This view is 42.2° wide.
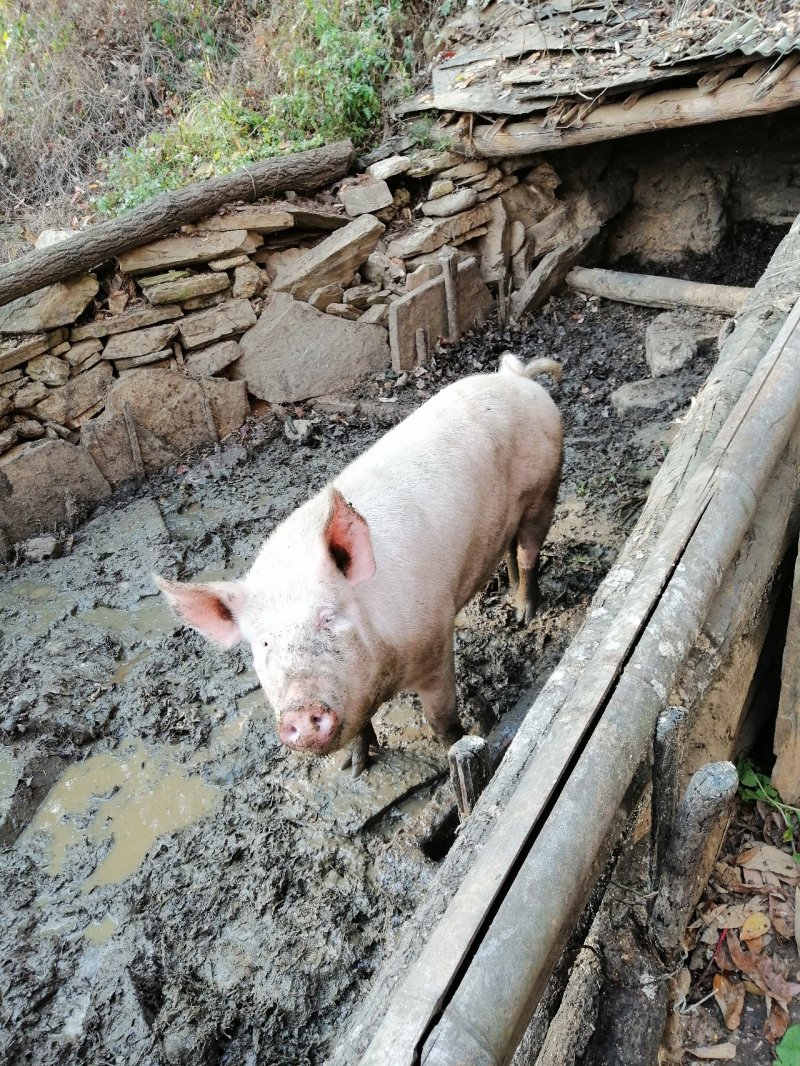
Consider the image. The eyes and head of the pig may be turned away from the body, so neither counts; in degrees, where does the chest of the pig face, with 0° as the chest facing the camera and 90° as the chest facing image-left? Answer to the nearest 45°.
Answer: approximately 45°

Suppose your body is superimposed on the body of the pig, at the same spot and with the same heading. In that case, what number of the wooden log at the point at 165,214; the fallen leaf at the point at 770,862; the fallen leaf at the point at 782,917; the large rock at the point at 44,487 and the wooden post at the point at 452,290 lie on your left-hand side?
2

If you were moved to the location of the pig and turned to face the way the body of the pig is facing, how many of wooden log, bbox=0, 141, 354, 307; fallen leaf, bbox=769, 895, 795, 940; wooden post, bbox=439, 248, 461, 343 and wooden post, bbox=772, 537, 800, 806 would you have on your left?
2

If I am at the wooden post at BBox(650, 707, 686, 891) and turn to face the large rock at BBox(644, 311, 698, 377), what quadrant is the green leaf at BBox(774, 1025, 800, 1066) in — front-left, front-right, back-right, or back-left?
back-right

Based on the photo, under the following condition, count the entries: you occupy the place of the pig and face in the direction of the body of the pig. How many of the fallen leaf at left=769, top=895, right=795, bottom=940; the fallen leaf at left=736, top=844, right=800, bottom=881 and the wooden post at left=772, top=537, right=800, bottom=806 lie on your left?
3

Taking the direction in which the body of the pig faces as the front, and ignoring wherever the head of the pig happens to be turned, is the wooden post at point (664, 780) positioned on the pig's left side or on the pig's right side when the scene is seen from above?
on the pig's left side

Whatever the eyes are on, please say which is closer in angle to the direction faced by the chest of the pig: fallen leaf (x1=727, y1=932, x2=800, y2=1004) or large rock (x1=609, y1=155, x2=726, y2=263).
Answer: the fallen leaf

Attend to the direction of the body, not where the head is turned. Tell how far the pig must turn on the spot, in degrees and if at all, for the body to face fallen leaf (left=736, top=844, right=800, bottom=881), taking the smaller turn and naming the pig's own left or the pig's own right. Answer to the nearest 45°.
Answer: approximately 90° to the pig's own left

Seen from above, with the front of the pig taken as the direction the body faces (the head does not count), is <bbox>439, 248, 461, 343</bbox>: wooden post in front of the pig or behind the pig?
behind

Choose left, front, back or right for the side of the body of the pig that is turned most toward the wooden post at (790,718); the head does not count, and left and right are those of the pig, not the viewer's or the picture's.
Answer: left

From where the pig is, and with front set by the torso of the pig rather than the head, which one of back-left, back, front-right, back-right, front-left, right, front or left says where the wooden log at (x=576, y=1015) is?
front-left

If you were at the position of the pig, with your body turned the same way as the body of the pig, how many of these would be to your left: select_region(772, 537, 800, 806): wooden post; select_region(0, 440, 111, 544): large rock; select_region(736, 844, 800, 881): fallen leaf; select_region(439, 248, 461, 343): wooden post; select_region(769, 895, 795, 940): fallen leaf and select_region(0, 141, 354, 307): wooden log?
3

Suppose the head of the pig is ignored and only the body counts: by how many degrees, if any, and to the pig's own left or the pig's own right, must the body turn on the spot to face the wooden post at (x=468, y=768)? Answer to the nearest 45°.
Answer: approximately 45° to the pig's own left

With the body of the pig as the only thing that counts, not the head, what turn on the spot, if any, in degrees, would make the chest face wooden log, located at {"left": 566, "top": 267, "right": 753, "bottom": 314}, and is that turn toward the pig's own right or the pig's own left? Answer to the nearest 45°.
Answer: approximately 180°

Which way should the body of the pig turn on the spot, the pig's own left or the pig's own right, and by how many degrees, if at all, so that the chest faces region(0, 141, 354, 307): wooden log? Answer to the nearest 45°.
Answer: approximately 135° to the pig's own right

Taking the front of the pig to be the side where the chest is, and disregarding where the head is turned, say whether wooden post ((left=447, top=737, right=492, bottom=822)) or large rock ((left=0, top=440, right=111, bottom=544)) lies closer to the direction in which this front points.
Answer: the wooden post

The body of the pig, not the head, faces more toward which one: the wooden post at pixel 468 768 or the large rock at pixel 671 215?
the wooden post
